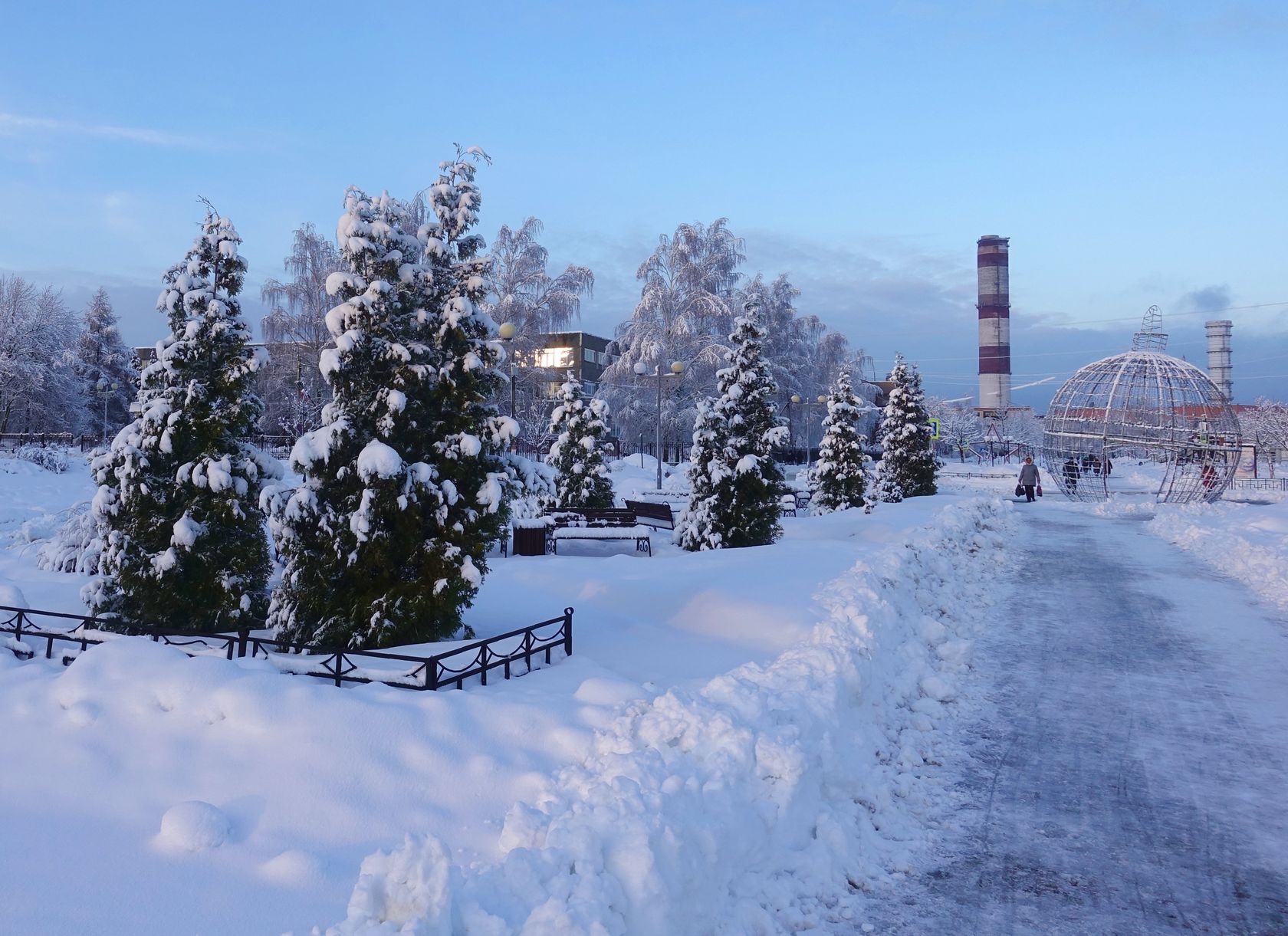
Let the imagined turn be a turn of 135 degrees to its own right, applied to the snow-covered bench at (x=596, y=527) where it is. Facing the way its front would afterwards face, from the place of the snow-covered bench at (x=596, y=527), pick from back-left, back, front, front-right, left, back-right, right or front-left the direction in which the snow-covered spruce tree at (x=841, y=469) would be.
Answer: right

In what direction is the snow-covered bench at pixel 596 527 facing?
toward the camera

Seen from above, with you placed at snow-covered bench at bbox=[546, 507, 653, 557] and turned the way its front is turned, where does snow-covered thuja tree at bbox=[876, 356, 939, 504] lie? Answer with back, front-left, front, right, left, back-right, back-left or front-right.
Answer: back-left

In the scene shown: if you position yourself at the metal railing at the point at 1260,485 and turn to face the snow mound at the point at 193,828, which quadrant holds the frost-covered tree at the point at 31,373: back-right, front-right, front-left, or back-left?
front-right

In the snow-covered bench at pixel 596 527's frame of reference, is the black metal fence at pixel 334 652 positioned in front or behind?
in front

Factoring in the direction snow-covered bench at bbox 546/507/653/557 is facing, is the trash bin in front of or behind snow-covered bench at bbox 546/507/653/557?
in front

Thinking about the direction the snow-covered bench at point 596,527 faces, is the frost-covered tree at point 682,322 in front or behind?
behind

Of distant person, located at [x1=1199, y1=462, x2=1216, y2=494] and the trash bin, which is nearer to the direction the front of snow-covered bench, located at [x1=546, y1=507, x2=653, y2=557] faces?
the trash bin

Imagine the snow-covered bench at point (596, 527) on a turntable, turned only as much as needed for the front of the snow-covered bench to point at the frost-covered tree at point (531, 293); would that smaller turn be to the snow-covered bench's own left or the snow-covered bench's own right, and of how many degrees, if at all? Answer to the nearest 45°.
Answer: approximately 180°

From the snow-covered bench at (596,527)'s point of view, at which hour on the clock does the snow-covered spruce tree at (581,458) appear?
The snow-covered spruce tree is roughly at 6 o'clock from the snow-covered bench.

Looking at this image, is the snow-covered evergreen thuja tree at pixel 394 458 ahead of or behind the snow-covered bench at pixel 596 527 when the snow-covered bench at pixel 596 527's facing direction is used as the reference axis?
ahead

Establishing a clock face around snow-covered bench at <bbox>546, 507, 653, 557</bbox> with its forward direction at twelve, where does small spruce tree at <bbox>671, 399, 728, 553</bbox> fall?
The small spruce tree is roughly at 10 o'clock from the snow-covered bench.
